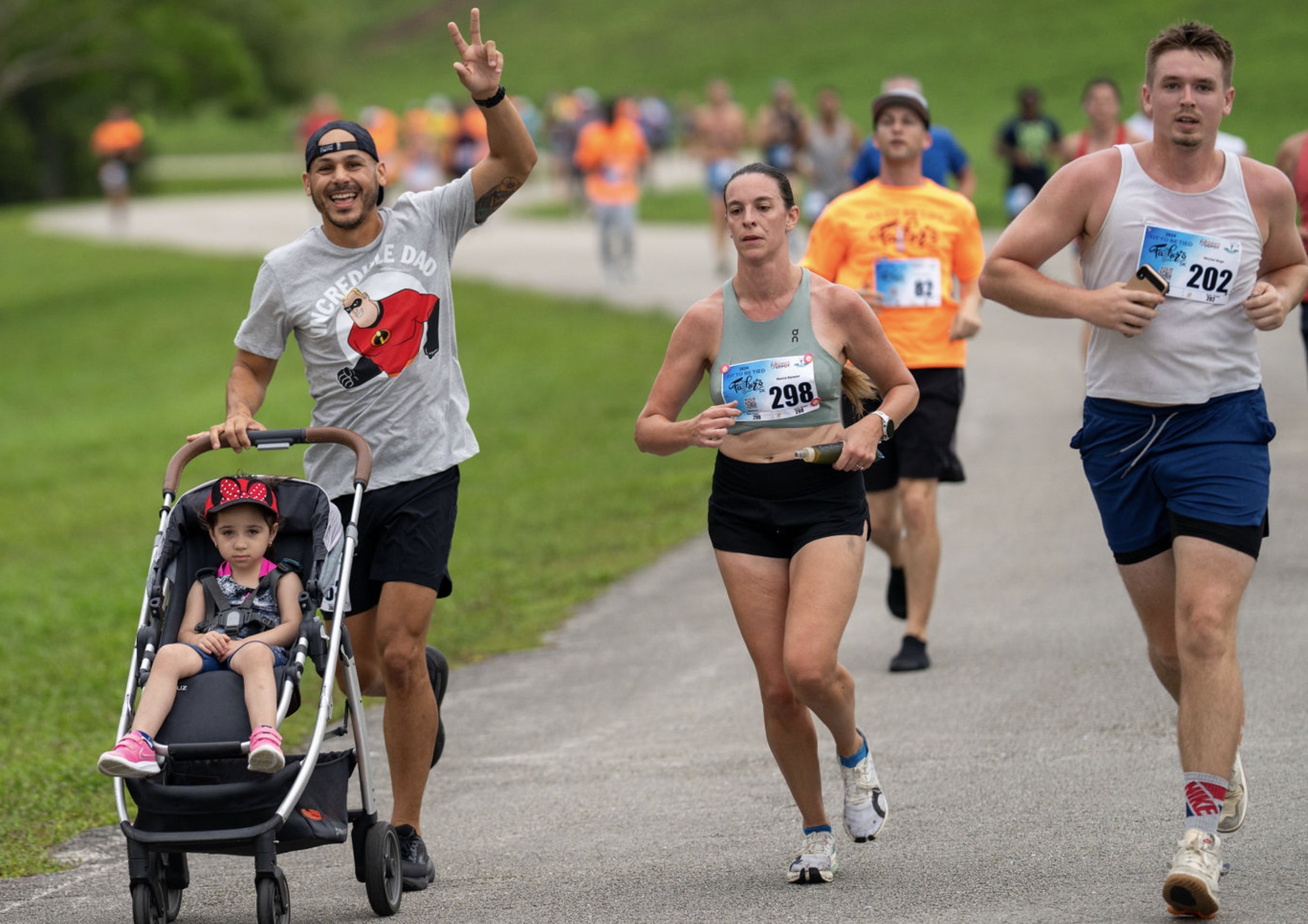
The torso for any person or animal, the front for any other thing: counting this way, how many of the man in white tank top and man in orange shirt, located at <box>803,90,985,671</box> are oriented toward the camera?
2

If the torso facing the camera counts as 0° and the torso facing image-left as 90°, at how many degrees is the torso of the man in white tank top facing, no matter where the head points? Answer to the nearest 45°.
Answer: approximately 0°

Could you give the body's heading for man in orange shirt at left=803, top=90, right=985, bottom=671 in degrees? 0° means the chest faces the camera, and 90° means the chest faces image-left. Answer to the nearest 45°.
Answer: approximately 0°

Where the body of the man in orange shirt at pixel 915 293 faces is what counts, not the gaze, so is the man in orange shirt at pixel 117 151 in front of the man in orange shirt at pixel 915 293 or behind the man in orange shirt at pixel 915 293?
behind

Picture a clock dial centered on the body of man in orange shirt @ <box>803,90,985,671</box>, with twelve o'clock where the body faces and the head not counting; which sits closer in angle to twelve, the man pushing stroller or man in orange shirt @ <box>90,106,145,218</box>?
the man pushing stroller

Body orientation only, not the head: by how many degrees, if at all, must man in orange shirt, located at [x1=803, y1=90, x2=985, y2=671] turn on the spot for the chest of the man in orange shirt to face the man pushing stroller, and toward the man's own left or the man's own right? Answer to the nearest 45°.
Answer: approximately 45° to the man's own right

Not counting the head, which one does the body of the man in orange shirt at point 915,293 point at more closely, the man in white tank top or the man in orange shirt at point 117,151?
the man in white tank top

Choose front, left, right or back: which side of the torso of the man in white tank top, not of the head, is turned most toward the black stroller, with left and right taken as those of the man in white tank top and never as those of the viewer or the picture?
right

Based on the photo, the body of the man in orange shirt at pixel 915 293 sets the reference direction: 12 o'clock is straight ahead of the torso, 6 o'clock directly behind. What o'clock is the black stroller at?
The black stroller is roughly at 1 o'clock from the man in orange shirt.
